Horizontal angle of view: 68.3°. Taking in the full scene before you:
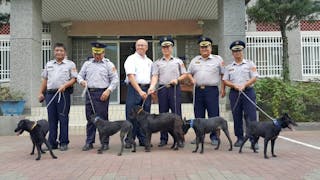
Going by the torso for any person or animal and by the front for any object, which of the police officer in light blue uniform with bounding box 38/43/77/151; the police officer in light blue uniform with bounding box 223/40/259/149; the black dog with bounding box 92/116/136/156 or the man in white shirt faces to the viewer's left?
the black dog

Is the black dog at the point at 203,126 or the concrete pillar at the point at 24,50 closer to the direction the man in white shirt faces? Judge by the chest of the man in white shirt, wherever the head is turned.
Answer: the black dog

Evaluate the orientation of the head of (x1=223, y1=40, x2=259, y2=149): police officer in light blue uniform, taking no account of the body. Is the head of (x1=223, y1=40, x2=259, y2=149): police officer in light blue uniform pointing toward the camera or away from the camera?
toward the camera

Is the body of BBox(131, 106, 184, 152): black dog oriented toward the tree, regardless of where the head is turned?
no

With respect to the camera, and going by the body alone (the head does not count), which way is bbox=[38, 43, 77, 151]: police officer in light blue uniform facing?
toward the camera

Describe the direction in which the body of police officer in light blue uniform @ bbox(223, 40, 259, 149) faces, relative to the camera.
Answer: toward the camera

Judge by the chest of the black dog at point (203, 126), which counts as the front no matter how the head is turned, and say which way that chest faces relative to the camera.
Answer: to the viewer's left

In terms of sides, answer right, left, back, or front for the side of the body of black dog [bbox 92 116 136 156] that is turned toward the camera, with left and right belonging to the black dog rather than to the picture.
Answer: left

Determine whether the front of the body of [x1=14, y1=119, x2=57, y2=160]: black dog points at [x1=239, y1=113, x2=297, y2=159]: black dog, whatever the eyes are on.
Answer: no

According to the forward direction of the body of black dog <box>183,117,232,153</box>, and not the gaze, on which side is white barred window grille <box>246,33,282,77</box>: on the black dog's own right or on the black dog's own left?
on the black dog's own right

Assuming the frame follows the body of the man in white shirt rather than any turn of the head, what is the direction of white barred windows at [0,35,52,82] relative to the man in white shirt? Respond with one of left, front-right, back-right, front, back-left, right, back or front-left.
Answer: back

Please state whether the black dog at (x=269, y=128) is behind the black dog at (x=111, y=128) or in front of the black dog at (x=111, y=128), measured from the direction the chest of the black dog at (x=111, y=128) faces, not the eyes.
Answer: behind

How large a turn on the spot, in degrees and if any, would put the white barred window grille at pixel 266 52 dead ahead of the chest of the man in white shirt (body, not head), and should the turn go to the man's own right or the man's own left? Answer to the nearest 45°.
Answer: approximately 90° to the man's own left
